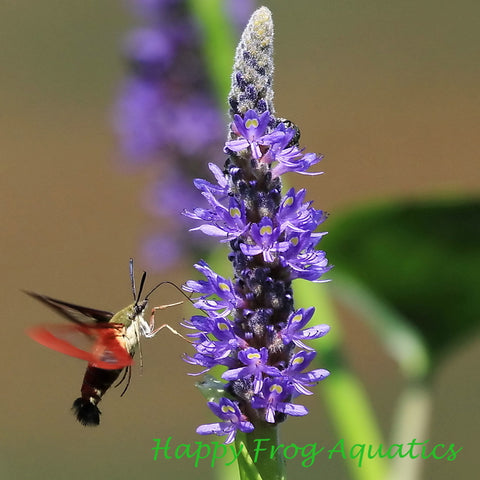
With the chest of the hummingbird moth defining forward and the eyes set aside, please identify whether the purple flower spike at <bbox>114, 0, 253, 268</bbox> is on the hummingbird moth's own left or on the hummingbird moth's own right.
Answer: on the hummingbird moth's own left

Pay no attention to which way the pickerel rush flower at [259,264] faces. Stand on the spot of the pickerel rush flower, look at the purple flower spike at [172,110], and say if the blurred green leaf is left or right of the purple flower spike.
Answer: right

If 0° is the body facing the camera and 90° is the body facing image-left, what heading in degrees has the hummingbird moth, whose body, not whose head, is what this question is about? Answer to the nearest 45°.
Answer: approximately 270°

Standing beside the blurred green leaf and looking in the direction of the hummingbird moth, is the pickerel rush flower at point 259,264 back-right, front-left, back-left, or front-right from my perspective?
front-left

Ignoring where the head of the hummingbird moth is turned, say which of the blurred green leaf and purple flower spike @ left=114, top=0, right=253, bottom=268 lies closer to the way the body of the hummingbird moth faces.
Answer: the blurred green leaf

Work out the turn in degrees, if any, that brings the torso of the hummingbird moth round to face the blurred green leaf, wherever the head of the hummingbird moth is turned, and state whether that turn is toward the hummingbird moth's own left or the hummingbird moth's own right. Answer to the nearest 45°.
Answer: approximately 45° to the hummingbird moth's own left
